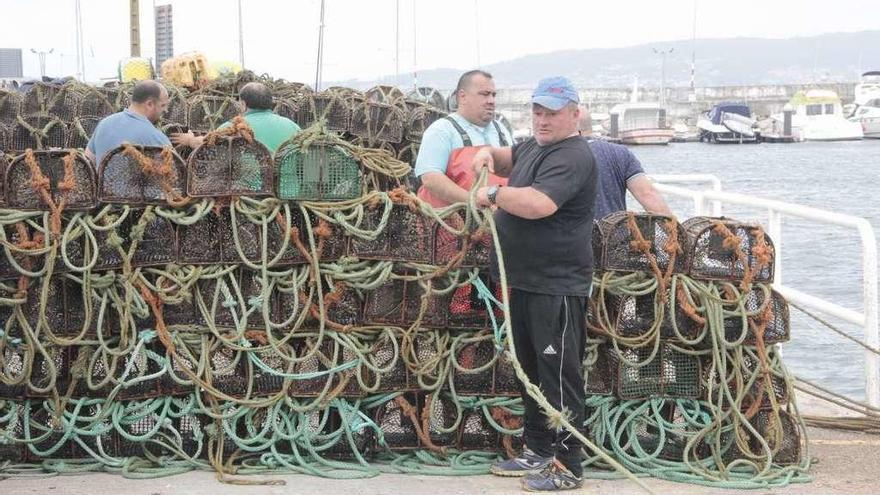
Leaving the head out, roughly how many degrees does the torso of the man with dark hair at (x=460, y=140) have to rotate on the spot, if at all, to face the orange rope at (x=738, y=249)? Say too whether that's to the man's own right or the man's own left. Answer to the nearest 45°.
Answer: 0° — they already face it

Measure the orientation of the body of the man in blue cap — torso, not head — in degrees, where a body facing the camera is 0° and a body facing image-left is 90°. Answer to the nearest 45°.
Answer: approximately 45°

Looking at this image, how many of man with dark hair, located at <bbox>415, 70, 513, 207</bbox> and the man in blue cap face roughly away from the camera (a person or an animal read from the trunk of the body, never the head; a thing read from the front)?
0

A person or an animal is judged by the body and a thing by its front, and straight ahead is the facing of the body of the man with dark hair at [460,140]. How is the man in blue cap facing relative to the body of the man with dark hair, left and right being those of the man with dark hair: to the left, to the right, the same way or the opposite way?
to the right

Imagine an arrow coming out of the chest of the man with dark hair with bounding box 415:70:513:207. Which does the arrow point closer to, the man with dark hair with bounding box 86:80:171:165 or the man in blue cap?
the man in blue cap

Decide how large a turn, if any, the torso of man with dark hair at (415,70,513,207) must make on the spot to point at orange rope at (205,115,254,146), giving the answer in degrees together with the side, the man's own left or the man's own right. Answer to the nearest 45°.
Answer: approximately 90° to the man's own right

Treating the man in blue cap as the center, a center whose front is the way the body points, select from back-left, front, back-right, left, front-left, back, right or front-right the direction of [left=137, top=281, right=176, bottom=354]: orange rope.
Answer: front-right

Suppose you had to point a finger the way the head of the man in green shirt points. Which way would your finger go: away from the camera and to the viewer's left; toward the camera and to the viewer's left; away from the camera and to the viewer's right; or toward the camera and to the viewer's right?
away from the camera and to the viewer's left

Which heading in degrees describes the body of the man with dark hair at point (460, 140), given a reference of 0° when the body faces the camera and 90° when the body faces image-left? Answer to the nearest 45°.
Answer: approximately 315°

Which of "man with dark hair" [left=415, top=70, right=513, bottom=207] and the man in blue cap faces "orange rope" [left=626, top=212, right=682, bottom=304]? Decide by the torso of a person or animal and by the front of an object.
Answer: the man with dark hair
